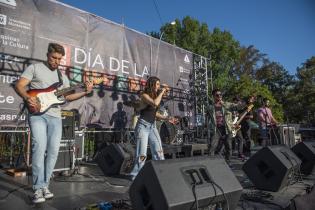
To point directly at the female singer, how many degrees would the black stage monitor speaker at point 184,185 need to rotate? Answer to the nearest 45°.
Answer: approximately 45° to its right

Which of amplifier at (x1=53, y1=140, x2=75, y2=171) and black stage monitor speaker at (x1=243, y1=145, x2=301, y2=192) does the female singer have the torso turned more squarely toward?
the black stage monitor speaker

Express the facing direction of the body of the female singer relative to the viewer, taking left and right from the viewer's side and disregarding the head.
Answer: facing the viewer and to the right of the viewer

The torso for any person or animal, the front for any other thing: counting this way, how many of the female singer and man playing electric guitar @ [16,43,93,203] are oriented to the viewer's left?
0

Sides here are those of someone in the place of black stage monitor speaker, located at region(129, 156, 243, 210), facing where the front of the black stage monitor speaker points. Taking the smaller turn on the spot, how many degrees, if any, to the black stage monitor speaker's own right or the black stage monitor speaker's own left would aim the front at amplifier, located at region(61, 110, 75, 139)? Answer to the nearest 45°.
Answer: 0° — it already faces it

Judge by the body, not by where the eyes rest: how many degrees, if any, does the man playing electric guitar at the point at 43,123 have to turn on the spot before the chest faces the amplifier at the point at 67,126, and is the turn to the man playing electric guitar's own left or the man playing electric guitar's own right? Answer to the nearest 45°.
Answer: approximately 135° to the man playing electric guitar's own left

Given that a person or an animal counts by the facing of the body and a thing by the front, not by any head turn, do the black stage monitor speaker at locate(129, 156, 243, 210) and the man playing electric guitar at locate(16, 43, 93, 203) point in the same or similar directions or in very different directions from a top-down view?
very different directions

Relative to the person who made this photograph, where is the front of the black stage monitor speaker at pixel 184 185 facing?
facing away from the viewer and to the left of the viewer

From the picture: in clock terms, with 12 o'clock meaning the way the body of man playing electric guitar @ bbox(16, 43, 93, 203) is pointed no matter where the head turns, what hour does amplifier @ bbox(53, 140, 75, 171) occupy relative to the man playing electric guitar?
The amplifier is roughly at 8 o'clock from the man playing electric guitar.

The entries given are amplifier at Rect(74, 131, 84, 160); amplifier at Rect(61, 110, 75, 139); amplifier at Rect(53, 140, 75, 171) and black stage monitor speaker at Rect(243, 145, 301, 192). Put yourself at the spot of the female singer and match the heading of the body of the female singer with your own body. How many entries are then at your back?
3

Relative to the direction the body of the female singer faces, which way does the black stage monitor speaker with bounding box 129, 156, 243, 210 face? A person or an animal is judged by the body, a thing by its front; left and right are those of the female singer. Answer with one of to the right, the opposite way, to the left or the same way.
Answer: the opposite way

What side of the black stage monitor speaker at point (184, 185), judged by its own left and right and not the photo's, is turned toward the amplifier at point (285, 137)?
right
